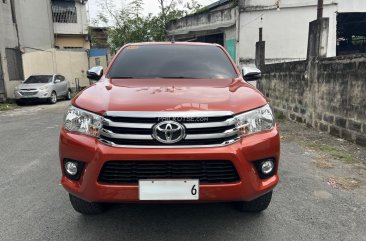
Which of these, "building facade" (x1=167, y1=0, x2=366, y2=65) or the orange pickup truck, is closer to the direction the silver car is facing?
the orange pickup truck

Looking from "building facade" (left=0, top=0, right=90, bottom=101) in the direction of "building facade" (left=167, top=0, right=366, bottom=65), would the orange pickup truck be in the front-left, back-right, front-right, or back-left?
front-right

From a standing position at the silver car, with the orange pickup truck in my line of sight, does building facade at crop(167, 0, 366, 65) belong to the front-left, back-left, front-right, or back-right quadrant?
front-left

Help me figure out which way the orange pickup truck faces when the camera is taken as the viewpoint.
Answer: facing the viewer

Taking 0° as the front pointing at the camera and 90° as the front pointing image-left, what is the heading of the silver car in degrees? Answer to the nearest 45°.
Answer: approximately 45°

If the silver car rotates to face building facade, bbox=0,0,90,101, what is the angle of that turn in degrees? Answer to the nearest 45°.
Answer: approximately 135° to its right

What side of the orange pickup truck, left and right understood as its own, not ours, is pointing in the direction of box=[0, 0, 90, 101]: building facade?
back

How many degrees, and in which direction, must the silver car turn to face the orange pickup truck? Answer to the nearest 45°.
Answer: approximately 45° to its left

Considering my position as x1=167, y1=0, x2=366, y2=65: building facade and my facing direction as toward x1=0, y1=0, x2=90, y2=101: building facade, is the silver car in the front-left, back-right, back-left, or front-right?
front-left

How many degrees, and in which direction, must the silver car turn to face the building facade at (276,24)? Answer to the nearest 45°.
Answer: approximately 90° to its left

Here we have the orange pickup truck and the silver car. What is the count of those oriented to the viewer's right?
0

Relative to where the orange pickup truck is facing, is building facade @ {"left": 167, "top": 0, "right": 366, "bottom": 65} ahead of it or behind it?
behind
